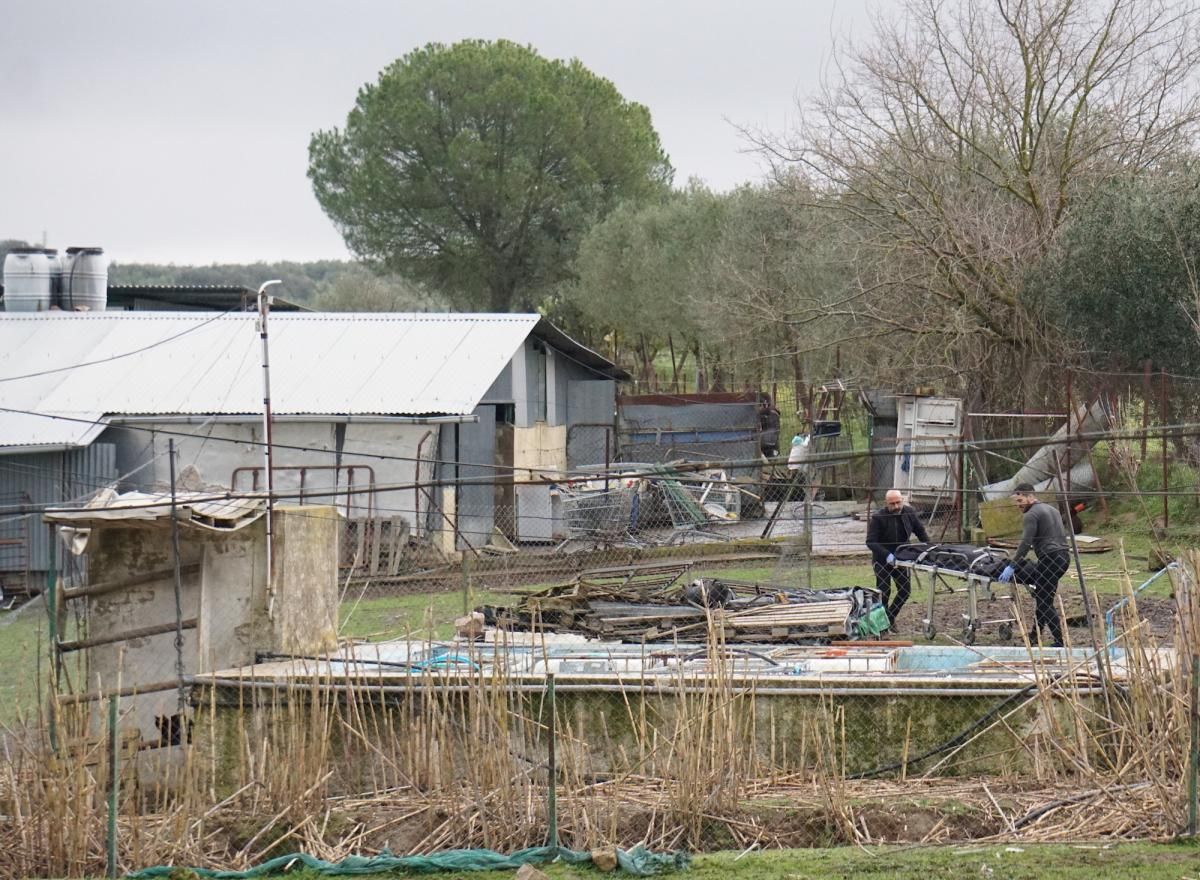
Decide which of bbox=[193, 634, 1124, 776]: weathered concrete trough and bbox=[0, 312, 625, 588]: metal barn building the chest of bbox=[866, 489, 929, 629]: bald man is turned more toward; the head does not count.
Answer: the weathered concrete trough

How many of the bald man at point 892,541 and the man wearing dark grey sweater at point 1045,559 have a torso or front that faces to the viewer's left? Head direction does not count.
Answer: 1

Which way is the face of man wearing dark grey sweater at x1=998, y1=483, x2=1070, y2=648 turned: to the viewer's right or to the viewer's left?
to the viewer's left

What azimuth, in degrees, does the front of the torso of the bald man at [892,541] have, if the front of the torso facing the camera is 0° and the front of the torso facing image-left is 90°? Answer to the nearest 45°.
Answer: approximately 315°

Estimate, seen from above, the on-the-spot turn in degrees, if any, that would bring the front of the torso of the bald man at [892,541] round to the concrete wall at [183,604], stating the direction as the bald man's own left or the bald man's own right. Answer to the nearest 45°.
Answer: approximately 90° to the bald man's own right

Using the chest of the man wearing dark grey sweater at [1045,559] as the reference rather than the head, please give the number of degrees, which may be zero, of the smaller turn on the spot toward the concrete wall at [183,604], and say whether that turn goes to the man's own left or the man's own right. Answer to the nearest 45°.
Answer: approximately 45° to the man's own left

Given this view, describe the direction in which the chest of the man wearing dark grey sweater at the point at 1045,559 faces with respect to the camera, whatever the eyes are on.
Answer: to the viewer's left

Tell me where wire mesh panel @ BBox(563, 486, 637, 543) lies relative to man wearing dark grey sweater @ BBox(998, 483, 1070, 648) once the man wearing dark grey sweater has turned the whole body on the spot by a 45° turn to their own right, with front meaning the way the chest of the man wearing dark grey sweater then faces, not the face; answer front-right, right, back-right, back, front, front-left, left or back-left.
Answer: front

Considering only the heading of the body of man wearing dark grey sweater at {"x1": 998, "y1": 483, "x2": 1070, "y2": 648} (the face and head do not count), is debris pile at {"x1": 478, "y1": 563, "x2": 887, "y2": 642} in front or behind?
in front

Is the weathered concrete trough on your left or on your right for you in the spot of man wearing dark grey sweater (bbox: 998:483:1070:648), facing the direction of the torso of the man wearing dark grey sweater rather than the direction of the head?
on your left

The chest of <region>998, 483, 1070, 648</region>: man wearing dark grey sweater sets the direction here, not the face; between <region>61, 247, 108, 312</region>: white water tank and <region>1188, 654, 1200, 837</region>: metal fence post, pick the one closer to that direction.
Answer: the white water tank

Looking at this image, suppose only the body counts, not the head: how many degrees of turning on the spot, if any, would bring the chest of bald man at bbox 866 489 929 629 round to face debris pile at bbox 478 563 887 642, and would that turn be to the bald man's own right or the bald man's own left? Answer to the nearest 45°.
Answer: approximately 90° to the bald man's own right

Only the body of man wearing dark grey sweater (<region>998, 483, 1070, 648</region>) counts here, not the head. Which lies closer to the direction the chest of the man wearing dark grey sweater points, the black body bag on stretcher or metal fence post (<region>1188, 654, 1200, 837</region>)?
the black body bag on stretcher

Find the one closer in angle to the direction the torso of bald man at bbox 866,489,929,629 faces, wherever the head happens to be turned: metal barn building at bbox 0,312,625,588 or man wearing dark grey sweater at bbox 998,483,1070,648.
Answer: the man wearing dark grey sweater

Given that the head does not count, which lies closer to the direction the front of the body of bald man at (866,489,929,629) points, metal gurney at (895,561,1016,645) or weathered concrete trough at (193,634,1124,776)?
the metal gurney
